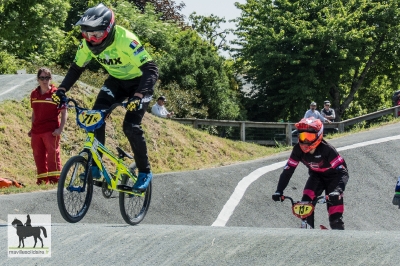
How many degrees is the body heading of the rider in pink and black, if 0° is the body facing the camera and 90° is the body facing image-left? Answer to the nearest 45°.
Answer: approximately 45°

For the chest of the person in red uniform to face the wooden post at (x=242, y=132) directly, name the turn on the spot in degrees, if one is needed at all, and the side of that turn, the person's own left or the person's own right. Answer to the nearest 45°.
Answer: approximately 135° to the person's own left

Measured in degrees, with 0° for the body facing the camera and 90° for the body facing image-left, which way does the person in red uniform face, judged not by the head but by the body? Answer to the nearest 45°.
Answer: approximately 0°

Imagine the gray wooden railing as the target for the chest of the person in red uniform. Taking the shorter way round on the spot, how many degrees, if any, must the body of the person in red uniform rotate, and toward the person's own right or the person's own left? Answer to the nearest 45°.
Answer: approximately 135° to the person's own left

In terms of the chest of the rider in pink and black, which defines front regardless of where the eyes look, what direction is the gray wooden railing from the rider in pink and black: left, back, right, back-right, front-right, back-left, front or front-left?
back-right

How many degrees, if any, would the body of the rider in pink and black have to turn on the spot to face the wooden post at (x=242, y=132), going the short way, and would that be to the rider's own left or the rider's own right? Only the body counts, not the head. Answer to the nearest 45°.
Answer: approximately 135° to the rider's own right
